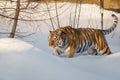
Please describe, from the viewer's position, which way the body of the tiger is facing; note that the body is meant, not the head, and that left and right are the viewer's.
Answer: facing to the left of the viewer
